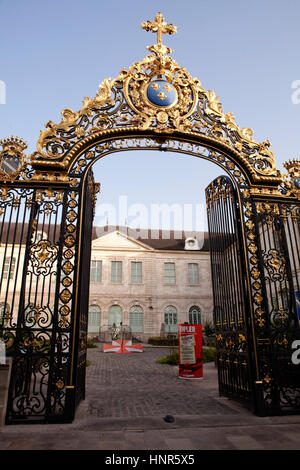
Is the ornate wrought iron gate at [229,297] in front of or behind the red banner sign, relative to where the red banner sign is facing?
in front

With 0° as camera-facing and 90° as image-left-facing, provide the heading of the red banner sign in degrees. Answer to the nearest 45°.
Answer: approximately 0°

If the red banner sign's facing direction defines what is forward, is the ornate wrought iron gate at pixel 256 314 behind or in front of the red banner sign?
in front

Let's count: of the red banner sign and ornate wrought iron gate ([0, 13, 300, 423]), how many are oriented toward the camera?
2

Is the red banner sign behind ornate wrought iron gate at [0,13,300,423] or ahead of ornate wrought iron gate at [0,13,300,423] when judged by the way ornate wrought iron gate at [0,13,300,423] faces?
behind
